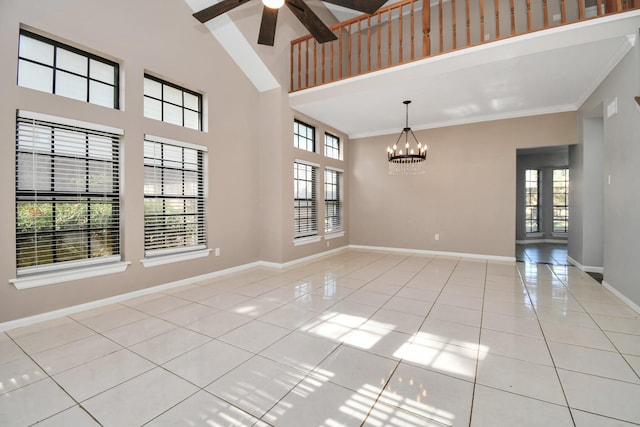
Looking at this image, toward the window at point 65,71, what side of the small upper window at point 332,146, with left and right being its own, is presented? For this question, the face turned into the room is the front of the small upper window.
right

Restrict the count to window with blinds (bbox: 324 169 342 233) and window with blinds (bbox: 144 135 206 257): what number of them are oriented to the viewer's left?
0

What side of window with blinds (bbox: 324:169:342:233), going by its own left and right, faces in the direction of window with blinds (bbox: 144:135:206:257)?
right

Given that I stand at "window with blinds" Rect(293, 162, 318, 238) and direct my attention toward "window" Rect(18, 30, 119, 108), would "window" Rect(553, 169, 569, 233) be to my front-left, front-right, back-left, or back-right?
back-left

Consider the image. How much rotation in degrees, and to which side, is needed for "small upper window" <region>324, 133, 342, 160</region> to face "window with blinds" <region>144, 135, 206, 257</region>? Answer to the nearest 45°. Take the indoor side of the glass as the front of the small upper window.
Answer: approximately 90° to its right

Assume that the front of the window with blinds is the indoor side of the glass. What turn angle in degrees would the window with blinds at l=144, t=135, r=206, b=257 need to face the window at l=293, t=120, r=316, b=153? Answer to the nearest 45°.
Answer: approximately 90° to its left

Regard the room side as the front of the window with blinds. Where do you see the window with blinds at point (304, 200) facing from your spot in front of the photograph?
facing the viewer and to the right of the viewer

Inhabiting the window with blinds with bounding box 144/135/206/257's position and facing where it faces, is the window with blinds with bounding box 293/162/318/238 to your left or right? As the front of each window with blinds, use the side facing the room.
on your left

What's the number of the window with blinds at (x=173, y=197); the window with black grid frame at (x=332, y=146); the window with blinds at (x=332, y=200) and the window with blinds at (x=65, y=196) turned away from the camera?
0

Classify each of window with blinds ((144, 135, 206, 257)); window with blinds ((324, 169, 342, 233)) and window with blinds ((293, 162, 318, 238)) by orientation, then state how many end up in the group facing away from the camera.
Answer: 0

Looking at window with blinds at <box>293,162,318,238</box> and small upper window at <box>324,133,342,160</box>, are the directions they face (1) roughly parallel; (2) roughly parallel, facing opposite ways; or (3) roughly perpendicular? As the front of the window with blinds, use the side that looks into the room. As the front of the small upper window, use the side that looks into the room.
roughly parallel

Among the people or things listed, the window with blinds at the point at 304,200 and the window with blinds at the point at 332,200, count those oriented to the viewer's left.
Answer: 0

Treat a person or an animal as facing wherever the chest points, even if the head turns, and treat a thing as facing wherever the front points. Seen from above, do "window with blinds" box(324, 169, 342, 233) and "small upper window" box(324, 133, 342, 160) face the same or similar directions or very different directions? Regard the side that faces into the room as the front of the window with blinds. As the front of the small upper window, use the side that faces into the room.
same or similar directions

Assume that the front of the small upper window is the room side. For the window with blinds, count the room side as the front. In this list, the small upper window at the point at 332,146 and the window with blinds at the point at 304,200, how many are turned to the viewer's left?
0

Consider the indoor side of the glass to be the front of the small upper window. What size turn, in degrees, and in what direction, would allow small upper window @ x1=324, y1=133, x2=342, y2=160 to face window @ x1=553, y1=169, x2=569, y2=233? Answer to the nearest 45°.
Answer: approximately 45° to its left

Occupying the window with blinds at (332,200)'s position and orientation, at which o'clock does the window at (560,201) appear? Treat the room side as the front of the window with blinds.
The window is roughly at 10 o'clock from the window with blinds.
